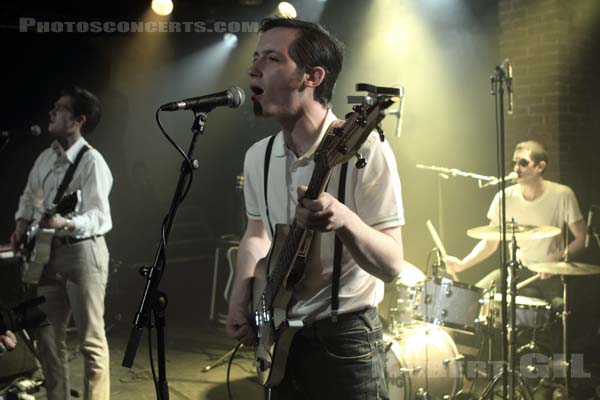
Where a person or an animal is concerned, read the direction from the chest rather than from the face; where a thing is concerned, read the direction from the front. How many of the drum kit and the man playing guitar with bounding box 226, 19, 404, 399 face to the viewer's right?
0

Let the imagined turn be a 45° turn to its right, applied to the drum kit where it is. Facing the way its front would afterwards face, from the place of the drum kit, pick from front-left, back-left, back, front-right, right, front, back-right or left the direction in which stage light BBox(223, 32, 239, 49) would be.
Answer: front-right

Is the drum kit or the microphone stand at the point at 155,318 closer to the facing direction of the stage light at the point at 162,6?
the microphone stand

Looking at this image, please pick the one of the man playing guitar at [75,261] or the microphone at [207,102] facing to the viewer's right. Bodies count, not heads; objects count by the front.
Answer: the microphone

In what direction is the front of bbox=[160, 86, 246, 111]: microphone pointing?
to the viewer's right

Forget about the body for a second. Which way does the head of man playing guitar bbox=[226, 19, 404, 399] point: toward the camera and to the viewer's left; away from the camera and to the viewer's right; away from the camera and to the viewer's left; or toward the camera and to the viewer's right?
toward the camera and to the viewer's left

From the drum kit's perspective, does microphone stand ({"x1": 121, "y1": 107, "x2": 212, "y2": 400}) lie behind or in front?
in front

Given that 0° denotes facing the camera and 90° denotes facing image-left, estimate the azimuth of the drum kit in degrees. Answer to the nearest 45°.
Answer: approximately 45°

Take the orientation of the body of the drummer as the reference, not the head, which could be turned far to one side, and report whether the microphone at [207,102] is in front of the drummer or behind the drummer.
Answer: in front

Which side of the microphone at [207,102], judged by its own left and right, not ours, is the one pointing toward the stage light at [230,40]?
left

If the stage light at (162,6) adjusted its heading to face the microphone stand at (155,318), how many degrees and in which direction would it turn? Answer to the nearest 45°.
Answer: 0° — it already faces it

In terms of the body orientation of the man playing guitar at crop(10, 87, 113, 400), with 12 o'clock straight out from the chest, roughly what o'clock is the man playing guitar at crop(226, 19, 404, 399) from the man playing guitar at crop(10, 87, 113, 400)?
the man playing guitar at crop(226, 19, 404, 399) is roughly at 10 o'clock from the man playing guitar at crop(10, 87, 113, 400).

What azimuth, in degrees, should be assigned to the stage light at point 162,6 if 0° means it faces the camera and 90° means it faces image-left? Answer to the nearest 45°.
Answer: approximately 0°

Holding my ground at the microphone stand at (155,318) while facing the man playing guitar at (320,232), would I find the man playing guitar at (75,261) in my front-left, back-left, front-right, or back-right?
back-left

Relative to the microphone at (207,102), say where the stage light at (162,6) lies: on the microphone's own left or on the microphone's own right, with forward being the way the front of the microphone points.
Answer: on the microphone's own left

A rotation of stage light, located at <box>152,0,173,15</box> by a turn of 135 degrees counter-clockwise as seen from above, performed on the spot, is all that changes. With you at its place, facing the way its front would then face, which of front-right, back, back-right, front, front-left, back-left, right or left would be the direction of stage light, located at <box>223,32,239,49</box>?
front
